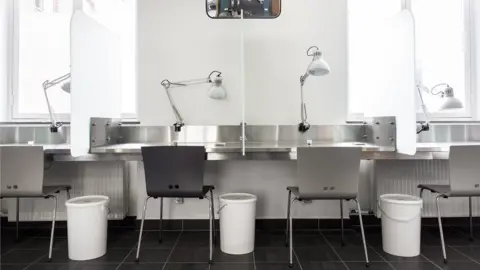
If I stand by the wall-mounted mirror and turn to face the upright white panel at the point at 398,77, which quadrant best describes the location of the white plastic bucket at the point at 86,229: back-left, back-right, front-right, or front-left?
back-right

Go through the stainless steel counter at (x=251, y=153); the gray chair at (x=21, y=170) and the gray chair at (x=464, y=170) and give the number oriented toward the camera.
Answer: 1

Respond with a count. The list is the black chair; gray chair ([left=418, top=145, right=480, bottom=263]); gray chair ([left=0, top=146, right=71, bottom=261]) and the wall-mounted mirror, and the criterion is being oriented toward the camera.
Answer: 1

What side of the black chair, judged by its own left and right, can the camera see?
back

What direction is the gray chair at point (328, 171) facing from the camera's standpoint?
away from the camera

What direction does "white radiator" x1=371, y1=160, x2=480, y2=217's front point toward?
toward the camera

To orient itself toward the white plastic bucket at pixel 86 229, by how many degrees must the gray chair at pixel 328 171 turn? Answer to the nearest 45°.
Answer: approximately 90° to its left

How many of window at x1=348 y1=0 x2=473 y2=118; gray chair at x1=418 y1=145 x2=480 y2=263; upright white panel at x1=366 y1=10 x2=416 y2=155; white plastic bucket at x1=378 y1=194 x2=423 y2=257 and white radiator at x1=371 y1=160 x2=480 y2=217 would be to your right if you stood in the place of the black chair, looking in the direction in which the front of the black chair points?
5

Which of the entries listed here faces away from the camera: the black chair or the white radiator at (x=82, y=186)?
the black chair

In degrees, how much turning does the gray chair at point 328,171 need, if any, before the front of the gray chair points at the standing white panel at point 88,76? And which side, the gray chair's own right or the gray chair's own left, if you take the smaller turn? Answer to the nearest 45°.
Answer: approximately 90° to the gray chair's own left

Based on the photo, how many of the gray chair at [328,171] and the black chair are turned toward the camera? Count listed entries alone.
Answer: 0

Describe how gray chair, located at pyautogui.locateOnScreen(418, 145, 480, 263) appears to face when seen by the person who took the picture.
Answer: facing away from the viewer and to the left of the viewer

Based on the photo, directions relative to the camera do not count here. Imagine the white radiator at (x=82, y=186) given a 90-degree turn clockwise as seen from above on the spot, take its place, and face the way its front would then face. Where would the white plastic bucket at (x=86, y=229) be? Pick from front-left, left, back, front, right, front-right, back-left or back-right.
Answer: left

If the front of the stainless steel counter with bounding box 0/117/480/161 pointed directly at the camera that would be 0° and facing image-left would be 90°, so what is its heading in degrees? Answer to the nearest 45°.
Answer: approximately 0°
